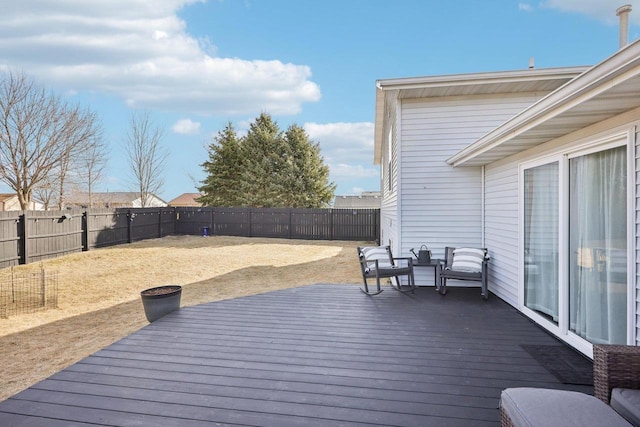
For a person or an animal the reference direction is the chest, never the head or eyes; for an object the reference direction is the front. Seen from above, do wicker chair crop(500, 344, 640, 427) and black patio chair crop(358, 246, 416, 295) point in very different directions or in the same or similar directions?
very different directions

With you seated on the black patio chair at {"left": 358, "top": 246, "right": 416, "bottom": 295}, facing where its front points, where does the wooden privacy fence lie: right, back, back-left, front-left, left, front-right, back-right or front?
back

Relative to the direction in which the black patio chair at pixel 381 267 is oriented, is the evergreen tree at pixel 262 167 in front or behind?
behind

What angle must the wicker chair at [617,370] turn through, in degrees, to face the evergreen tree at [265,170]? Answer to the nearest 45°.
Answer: approximately 45° to its right

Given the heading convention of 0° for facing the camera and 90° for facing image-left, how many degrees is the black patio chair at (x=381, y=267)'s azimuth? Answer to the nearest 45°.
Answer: approximately 315°

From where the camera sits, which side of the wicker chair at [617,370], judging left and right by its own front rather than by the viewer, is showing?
left

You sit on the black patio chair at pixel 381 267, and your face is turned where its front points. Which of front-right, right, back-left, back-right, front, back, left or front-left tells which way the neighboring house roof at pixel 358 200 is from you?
back-left

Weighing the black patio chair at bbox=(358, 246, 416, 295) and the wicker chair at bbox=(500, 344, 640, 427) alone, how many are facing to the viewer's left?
1
